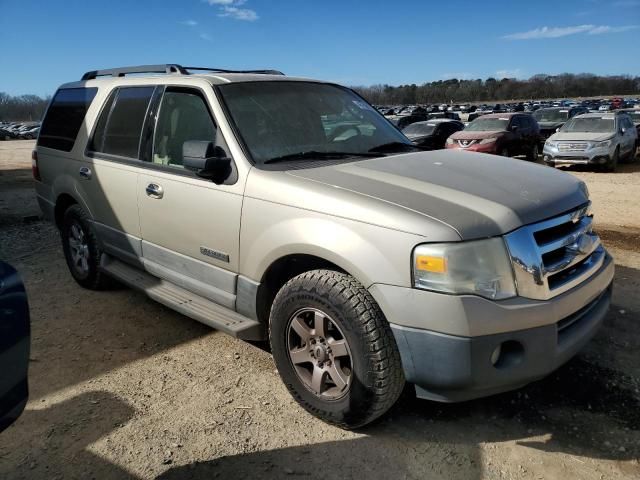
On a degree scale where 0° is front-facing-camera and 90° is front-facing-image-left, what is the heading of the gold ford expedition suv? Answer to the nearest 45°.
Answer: approximately 315°

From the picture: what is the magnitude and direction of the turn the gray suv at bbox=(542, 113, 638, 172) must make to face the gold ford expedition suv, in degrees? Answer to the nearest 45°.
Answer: approximately 45° to its left

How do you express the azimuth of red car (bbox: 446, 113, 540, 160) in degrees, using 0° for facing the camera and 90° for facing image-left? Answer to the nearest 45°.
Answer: approximately 45°

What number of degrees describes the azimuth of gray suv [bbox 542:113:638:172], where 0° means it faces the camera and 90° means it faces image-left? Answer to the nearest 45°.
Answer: approximately 45°

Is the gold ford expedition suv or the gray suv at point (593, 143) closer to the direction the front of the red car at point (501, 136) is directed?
the gold ford expedition suv

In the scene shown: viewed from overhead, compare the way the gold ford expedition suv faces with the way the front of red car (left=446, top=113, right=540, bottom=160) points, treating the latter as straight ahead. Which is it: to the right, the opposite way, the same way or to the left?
to the left

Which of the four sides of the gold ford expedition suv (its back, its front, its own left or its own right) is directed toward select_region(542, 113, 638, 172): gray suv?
left
